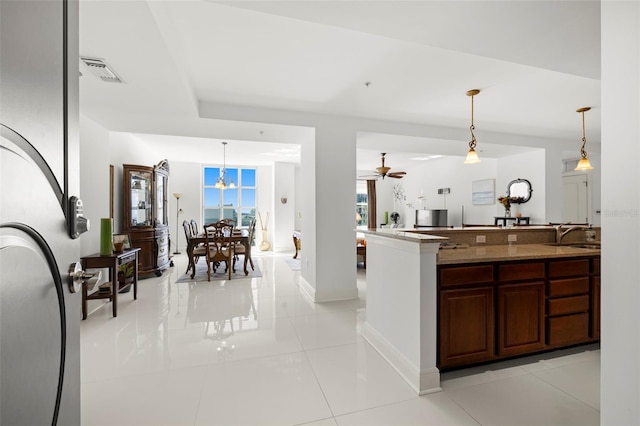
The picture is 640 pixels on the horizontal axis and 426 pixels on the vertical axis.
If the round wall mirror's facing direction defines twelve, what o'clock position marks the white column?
The white column is roughly at 1 o'clock from the round wall mirror.

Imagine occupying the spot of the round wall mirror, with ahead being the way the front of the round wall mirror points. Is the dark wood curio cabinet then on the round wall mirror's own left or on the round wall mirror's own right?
on the round wall mirror's own right

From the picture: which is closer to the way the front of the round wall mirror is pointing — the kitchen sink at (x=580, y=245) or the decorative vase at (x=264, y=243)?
the kitchen sink

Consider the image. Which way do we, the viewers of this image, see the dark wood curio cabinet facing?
facing to the right of the viewer

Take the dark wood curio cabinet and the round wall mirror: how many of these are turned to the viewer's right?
1

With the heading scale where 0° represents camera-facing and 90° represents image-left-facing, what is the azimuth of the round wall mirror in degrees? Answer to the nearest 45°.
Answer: approximately 0°

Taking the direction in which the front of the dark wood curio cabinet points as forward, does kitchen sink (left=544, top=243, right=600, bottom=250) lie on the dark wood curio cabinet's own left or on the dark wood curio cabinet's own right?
on the dark wood curio cabinet's own right

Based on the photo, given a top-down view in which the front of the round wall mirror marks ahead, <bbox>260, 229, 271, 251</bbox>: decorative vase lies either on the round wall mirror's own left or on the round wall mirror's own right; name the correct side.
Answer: on the round wall mirror's own right
